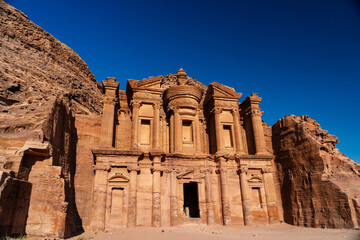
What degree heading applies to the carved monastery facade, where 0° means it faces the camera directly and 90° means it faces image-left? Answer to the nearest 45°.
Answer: approximately 0°
